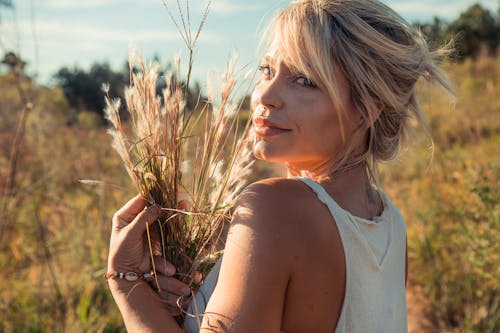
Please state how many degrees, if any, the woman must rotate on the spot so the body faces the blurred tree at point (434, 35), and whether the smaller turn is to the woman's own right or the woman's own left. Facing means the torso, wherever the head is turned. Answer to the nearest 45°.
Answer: approximately 90° to the woman's own right

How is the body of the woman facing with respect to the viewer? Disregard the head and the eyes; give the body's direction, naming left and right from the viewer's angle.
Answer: facing away from the viewer and to the left of the viewer

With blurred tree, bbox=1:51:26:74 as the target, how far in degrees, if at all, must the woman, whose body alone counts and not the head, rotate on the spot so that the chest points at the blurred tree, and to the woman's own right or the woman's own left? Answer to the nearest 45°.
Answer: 0° — they already face it

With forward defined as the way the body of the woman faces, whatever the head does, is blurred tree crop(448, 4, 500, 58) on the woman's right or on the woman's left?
on the woman's right

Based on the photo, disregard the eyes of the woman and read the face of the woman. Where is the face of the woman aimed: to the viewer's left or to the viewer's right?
to the viewer's left
